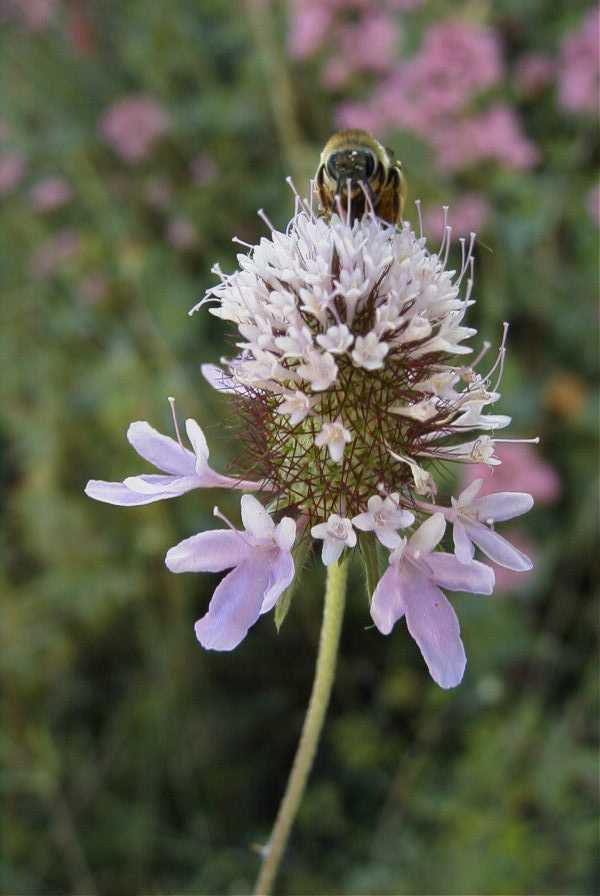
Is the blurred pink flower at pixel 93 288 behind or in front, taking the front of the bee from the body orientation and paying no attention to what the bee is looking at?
behind

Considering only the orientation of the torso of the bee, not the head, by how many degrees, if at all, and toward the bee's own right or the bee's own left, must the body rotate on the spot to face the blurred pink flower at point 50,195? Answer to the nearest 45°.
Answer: approximately 135° to the bee's own right

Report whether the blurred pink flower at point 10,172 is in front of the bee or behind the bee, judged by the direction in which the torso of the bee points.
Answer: behind

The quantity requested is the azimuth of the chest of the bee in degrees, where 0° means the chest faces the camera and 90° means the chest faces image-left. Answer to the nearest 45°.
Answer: approximately 0°

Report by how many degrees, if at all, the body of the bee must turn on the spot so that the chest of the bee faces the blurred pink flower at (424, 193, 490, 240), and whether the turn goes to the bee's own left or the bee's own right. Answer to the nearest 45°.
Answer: approximately 180°

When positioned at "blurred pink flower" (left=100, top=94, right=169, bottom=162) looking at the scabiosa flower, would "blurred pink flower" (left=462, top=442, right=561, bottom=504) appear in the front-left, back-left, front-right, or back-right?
front-left

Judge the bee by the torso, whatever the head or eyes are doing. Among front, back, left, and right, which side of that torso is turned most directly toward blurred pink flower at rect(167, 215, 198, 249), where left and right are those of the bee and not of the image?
back

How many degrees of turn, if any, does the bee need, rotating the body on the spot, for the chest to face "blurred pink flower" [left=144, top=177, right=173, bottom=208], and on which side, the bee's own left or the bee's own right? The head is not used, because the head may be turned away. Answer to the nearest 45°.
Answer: approximately 135° to the bee's own right
